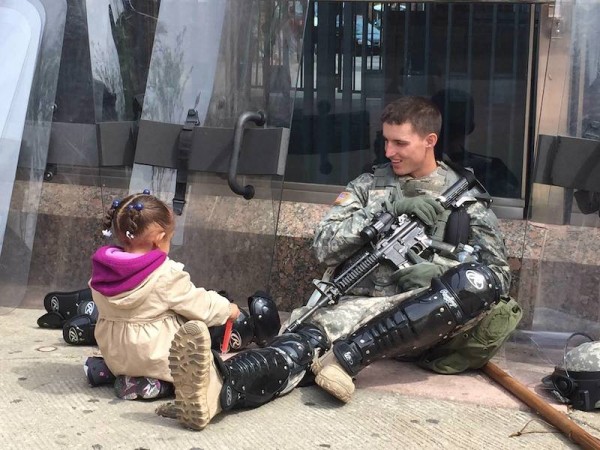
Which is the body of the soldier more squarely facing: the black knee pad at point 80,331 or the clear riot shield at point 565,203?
the black knee pad

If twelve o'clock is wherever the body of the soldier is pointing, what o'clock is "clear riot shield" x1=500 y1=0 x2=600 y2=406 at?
The clear riot shield is roughly at 7 o'clock from the soldier.

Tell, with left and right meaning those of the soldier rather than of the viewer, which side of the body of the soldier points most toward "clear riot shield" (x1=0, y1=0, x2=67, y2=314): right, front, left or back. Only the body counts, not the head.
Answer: right

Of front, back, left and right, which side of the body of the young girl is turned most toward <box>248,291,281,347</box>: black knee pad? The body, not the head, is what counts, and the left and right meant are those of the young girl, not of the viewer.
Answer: front

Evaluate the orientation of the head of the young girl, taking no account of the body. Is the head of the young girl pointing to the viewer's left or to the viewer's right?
to the viewer's right

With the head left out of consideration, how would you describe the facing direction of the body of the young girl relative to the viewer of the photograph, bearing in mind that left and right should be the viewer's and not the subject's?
facing away from the viewer and to the right of the viewer

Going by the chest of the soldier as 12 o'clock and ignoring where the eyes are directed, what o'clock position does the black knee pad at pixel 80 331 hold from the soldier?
The black knee pad is roughly at 2 o'clock from the soldier.

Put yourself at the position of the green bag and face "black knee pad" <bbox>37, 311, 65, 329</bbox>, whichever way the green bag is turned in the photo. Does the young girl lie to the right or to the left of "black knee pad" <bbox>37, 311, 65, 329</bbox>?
left

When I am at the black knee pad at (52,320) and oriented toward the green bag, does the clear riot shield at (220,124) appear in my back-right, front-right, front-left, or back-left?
front-left

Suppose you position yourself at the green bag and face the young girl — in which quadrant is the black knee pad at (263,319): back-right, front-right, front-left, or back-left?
front-right

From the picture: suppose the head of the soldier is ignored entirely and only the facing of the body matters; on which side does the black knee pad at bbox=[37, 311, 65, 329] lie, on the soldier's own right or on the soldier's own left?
on the soldier's own right

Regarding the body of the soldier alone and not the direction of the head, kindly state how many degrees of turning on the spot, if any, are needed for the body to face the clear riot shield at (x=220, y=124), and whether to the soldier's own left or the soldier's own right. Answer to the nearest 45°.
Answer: approximately 90° to the soldier's own right

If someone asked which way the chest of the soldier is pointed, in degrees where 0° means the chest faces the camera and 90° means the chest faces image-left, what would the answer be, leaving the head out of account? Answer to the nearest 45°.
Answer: approximately 45°

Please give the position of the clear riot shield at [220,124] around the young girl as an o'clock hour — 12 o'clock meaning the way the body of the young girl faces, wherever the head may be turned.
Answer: The clear riot shield is roughly at 11 o'clock from the young girl.

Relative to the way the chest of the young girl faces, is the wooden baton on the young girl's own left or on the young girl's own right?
on the young girl's own right

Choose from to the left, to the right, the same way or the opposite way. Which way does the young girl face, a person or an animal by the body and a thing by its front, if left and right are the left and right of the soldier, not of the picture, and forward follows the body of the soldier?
the opposite way
